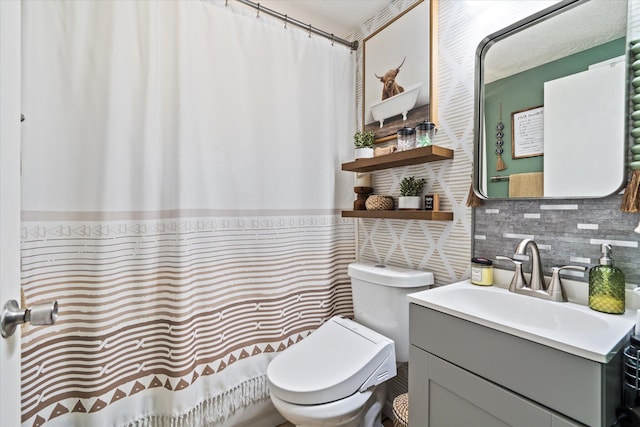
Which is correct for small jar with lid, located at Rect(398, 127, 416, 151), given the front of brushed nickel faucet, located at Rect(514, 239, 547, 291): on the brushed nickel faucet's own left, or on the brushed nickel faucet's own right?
on the brushed nickel faucet's own right

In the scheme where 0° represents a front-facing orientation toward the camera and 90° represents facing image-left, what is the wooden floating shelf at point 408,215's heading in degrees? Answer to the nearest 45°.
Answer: approximately 45°

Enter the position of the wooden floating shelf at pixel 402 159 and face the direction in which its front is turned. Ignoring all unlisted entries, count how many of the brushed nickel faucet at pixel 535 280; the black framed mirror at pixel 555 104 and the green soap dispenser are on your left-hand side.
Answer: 3

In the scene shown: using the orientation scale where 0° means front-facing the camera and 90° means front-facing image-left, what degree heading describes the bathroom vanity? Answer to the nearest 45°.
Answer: approximately 45°

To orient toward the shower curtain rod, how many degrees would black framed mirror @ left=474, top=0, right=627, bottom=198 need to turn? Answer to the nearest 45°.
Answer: approximately 45° to its right

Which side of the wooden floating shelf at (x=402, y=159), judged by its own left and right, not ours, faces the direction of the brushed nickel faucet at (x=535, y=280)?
left

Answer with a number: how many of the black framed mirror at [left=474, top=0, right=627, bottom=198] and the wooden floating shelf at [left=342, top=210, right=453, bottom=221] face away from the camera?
0

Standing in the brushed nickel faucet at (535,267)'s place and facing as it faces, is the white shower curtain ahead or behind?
ahead
